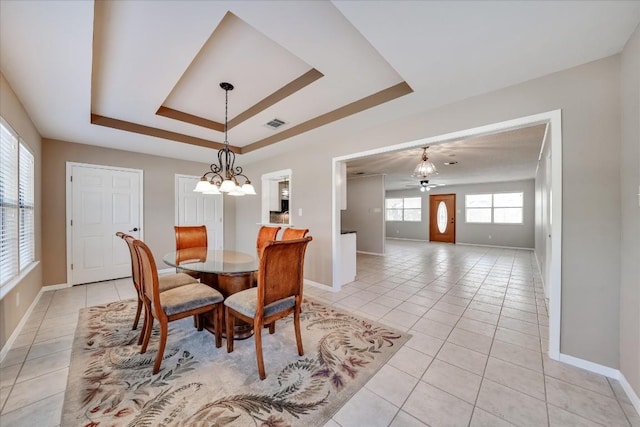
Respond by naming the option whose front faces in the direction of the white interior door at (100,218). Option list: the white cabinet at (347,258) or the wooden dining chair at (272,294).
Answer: the wooden dining chair

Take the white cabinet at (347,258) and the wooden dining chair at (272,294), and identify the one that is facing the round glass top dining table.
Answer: the wooden dining chair

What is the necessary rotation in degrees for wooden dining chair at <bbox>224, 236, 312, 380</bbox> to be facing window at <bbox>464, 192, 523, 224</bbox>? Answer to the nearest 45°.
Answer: approximately 90° to its right

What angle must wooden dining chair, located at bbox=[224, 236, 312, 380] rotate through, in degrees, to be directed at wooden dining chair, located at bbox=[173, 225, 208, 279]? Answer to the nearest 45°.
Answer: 0° — it already faces it

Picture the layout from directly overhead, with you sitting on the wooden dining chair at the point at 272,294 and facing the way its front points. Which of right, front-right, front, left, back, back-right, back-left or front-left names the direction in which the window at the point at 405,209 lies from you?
right

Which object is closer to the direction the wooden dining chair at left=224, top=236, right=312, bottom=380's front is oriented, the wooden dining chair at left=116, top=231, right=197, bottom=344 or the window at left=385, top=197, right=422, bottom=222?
the wooden dining chair

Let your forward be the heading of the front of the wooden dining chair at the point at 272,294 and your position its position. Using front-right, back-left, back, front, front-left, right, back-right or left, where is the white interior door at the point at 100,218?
front

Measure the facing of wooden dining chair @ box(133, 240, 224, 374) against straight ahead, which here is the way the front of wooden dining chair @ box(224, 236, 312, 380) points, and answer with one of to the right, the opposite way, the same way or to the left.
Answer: to the right

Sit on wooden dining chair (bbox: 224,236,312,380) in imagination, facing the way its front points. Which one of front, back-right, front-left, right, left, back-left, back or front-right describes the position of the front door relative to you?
right

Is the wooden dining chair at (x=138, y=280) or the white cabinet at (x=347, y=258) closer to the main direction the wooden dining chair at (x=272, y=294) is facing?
the wooden dining chair

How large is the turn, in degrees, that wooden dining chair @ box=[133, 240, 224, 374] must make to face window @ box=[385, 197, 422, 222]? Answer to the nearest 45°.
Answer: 0° — it already faces it
